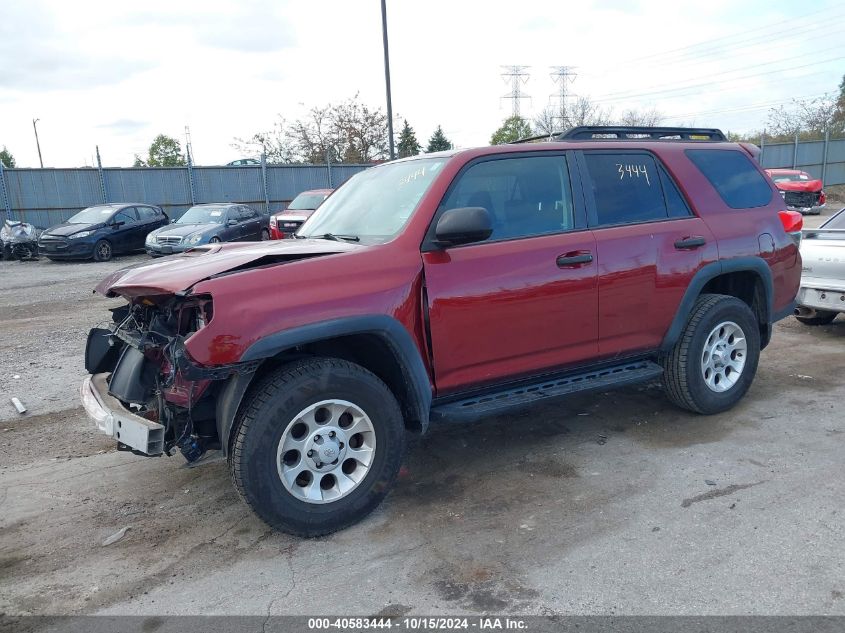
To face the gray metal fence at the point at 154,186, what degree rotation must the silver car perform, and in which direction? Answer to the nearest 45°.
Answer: approximately 90° to its left

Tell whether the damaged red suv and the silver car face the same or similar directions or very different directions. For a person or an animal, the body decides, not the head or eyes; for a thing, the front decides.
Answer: very different directions

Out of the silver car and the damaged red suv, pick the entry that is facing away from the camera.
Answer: the silver car

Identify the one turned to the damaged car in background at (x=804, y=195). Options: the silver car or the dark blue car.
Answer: the silver car

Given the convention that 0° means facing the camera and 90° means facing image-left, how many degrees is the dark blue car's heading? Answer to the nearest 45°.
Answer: approximately 45°

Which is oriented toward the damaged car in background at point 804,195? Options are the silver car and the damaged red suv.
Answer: the silver car

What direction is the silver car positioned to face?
away from the camera

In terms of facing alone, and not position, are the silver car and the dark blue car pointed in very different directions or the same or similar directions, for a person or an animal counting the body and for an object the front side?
very different directions

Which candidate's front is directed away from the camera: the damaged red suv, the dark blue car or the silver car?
the silver car

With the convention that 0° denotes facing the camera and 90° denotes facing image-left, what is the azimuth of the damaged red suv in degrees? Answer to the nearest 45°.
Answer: approximately 45°

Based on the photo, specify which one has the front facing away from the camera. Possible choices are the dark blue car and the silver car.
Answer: the silver car

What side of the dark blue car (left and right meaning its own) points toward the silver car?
left

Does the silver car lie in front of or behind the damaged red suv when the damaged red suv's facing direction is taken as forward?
behind

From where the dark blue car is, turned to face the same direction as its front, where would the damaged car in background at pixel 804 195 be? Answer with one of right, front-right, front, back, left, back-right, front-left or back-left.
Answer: back-left
